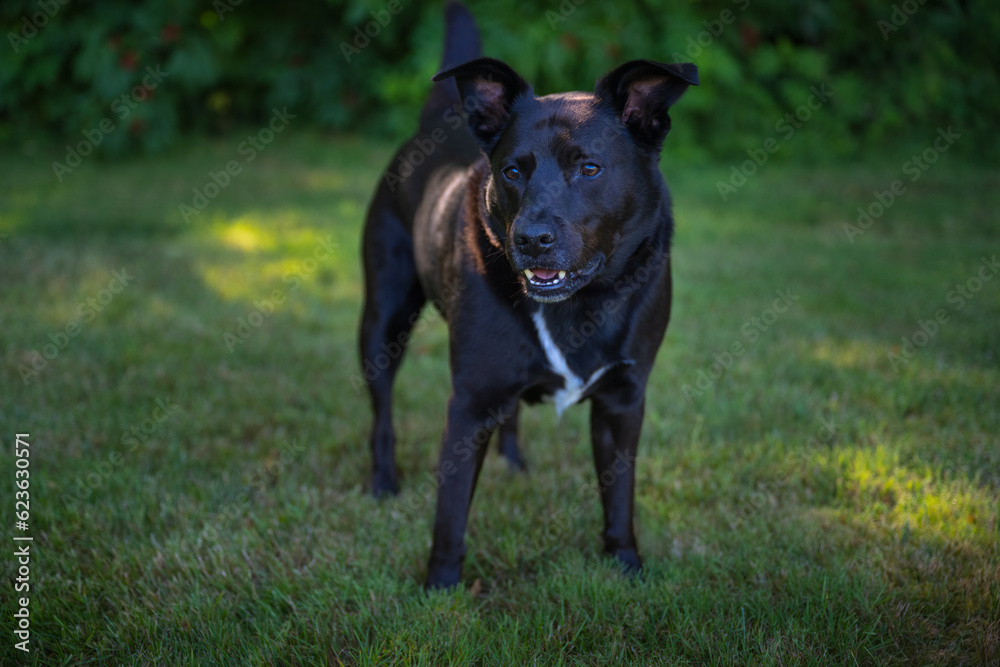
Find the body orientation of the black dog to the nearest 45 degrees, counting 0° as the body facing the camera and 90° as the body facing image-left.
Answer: approximately 315°
